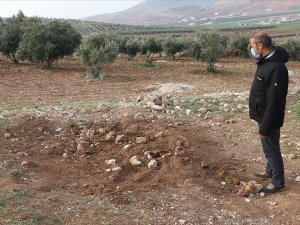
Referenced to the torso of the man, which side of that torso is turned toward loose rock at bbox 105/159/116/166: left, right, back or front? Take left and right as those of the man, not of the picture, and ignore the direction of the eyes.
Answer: front

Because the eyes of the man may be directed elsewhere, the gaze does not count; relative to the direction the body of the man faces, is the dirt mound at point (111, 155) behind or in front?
in front

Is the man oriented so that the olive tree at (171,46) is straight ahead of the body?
no

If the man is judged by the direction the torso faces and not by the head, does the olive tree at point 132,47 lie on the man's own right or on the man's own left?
on the man's own right

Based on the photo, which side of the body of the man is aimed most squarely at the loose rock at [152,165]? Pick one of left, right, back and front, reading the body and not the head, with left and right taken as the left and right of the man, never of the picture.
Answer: front

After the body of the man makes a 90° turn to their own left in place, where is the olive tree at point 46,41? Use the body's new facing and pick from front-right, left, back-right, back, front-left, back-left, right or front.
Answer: back-right

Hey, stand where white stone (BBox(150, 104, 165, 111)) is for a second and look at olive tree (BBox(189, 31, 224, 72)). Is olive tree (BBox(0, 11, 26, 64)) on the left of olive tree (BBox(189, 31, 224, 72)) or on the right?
left

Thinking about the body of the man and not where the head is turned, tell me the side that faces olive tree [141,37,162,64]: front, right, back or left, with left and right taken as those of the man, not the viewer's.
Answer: right

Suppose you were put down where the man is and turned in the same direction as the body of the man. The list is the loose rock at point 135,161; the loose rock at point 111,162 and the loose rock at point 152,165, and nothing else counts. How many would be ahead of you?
3

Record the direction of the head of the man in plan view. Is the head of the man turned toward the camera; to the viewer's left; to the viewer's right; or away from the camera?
to the viewer's left

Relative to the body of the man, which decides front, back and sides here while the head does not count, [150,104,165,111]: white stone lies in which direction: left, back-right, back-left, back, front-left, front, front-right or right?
front-right

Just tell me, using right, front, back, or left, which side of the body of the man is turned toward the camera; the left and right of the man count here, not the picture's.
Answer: left

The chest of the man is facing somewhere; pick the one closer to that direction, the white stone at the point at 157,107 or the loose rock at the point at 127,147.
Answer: the loose rock

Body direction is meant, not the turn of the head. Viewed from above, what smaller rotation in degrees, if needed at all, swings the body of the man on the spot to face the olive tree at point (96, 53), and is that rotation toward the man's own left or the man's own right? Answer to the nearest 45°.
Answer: approximately 45° to the man's own right

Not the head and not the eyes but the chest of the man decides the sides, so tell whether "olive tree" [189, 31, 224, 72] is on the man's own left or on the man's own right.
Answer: on the man's own right
